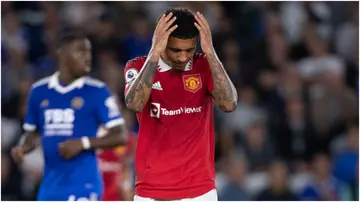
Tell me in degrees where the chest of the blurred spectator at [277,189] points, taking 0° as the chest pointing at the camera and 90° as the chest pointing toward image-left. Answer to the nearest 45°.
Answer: approximately 0°

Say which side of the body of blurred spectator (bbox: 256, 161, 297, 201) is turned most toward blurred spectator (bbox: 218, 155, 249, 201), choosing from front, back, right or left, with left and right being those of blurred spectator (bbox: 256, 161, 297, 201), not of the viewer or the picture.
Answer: right

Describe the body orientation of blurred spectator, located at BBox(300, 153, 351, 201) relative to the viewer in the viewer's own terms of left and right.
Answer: facing the viewer

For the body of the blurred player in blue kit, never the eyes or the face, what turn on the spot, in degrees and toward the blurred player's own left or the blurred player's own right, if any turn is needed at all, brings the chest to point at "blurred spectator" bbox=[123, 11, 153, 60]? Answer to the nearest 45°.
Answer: approximately 135° to the blurred player's own right

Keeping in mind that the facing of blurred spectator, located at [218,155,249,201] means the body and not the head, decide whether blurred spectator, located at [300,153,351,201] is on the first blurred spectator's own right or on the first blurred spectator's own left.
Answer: on the first blurred spectator's own left

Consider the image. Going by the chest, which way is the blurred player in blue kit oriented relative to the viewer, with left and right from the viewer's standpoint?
facing the viewer and to the left of the viewer

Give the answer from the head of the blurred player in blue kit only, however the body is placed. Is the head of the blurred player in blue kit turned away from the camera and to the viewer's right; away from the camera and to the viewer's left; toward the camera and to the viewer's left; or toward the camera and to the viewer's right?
toward the camera and to the viewer's right

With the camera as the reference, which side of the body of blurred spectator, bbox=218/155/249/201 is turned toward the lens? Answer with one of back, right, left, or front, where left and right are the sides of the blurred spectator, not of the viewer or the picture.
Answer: front

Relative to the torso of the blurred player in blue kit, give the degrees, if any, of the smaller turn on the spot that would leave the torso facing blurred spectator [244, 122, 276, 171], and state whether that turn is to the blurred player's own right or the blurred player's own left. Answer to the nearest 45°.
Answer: approximately 180°
